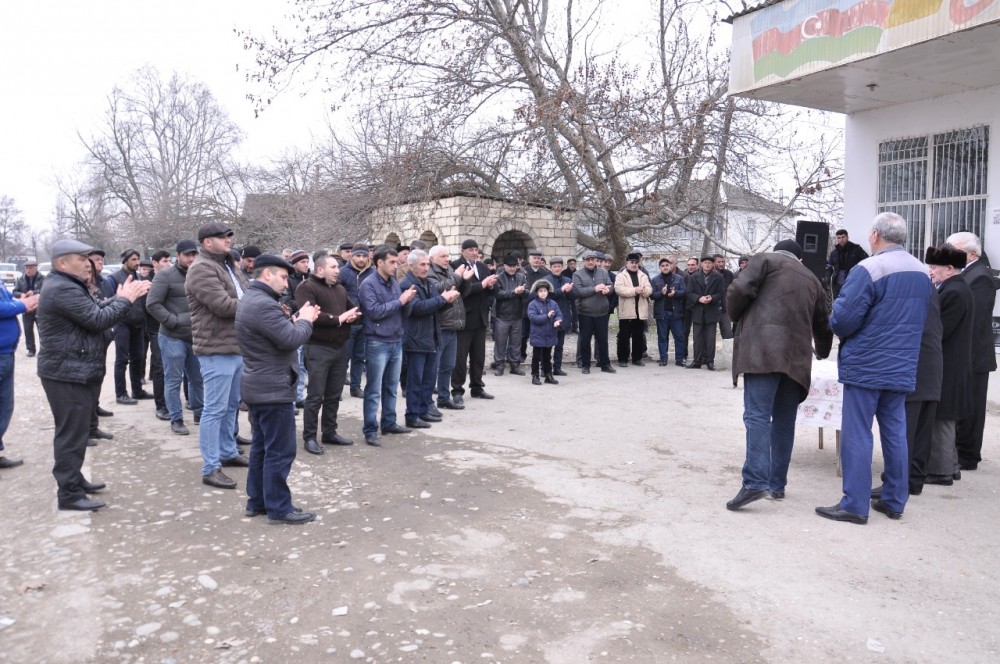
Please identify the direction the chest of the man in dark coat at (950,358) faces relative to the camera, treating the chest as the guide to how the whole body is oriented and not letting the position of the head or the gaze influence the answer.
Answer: to the viewer's left

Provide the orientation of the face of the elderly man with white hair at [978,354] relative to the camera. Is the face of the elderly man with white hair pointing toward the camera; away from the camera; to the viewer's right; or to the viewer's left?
to the viewer's left

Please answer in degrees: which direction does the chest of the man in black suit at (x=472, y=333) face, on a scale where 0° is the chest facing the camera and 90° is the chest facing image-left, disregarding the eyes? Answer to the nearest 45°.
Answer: approximately 315°

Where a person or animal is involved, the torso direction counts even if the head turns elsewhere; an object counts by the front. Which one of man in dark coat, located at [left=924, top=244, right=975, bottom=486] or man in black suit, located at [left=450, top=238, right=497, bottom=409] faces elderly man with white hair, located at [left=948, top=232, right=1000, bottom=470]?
the man in black suit

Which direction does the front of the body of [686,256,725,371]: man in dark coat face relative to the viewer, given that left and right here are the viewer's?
facing the viewer

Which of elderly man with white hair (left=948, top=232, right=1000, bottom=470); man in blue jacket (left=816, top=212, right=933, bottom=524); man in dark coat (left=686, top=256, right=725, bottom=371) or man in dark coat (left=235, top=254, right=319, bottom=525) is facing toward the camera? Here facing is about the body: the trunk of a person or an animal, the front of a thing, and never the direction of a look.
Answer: man in dark coat (left=686, top=256, right=725, bottom=371)

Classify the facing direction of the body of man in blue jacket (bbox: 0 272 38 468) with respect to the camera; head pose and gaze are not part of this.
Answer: to the viewer's right

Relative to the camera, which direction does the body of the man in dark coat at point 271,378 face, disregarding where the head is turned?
to the viewer's right

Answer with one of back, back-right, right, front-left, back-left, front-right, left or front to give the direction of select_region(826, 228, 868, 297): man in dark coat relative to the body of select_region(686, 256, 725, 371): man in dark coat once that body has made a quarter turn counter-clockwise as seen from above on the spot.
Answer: front-right

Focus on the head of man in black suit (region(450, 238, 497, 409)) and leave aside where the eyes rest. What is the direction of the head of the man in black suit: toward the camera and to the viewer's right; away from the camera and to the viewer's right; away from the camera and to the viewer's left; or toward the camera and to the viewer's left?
toward the camera and to the viewer's right

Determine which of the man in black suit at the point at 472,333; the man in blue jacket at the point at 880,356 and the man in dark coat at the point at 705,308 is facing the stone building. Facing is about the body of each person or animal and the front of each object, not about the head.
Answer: the man in blue jacket

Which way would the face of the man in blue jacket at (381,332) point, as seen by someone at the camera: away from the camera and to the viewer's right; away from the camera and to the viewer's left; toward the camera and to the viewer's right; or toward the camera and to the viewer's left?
toward the camera and to the viewer's right

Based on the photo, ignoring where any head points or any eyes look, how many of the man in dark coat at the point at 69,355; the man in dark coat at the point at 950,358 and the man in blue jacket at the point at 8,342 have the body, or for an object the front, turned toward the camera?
0

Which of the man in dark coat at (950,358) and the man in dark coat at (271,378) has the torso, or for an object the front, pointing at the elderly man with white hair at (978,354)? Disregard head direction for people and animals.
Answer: the man in dark coat at (271,378)

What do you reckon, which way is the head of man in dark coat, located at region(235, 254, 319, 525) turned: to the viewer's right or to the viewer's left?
to the viewer's right
